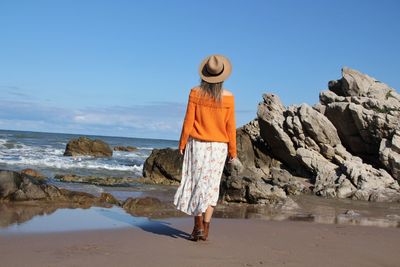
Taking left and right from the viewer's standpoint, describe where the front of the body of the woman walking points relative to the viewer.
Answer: facing away from the viewer

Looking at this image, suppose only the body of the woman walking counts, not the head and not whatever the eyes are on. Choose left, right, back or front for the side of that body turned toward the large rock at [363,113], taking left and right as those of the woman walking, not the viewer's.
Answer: front

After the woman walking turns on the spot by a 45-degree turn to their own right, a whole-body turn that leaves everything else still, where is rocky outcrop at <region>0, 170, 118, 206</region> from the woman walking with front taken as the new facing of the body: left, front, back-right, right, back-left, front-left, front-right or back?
left

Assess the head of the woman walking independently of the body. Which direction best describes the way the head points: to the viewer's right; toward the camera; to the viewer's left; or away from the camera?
away from the camera

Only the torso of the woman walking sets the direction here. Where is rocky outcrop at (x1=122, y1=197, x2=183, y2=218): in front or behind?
in front

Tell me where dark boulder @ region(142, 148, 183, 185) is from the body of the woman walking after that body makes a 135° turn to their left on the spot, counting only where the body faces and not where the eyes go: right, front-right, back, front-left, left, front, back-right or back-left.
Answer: back-right

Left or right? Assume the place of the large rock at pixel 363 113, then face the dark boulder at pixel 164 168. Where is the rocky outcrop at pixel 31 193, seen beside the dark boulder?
left

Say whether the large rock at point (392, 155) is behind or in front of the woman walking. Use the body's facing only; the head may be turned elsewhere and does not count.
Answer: in front

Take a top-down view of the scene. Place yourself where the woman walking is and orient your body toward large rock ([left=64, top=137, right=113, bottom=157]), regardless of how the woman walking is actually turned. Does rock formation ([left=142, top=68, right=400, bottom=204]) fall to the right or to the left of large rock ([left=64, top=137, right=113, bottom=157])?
right

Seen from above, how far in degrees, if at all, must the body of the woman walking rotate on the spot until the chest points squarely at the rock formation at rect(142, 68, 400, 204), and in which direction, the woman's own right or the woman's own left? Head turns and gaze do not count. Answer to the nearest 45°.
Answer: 0° — they already face it
